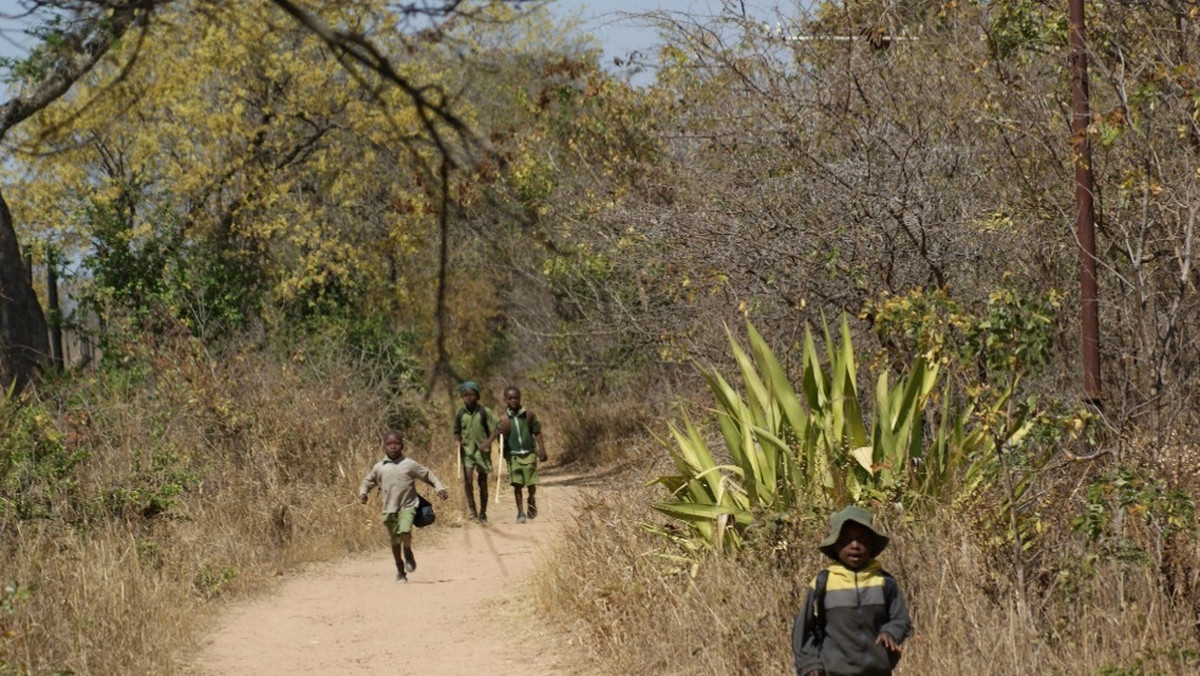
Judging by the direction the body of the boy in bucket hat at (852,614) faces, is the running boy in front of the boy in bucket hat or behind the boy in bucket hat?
behind

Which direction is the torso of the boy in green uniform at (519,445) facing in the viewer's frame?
toward the camera

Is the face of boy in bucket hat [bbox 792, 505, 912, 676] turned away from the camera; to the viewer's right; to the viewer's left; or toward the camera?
toward the camera

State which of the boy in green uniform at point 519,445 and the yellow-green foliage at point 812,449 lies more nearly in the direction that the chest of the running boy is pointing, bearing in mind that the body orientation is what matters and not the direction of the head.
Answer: the yellow-green foliage

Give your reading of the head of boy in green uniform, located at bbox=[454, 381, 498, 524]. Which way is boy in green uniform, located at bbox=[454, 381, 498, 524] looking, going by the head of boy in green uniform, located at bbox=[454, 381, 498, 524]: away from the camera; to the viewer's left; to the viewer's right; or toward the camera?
toward the camera

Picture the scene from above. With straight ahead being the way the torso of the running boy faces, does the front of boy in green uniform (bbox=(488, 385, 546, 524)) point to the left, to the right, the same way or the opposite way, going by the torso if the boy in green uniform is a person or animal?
the same way

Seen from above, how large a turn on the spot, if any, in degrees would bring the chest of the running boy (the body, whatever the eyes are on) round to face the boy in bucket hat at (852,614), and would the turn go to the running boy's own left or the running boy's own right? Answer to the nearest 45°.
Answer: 0° — they already face them

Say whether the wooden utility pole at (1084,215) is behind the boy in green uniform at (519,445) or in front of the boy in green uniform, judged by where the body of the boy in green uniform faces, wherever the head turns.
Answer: in front

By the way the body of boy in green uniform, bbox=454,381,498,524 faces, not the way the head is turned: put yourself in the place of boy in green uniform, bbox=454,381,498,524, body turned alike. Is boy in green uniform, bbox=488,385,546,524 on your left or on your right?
on your left

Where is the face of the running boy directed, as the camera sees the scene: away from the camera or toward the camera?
toward the camera

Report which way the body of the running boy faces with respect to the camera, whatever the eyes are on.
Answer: toward the camera

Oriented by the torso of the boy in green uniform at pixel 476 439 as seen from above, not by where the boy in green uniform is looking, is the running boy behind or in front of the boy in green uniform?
in front

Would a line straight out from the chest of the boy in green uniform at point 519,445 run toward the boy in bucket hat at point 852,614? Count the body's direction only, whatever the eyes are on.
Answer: yes

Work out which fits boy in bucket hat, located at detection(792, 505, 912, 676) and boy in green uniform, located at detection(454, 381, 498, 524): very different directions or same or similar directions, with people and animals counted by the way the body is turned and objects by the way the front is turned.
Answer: same or similar directions
